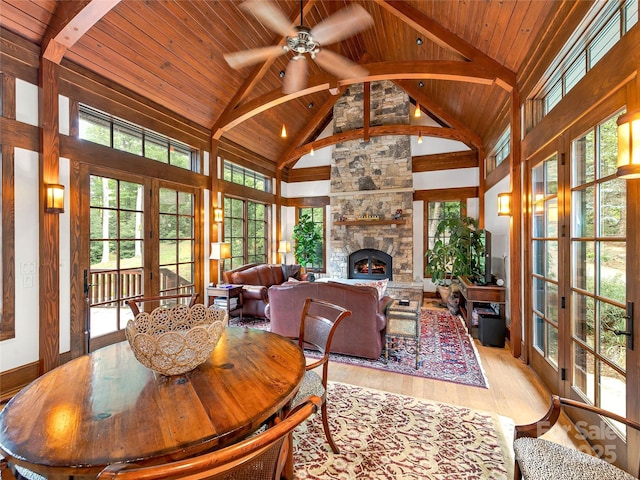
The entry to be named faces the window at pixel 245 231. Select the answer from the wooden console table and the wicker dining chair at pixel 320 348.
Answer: the wooden console table

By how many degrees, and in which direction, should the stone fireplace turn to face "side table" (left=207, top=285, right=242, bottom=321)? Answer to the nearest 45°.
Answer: approximately 45° to its right

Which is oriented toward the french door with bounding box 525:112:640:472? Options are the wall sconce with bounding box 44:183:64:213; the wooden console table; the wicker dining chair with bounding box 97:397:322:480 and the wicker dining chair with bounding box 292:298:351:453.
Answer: the wall sconce

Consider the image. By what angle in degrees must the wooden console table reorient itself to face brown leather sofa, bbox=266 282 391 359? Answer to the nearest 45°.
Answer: approximately 45° to its left

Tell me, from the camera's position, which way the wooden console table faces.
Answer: facing to the left of the viewer

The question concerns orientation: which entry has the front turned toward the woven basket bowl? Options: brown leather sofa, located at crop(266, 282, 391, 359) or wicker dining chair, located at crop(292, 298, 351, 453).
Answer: the wicker dining chair

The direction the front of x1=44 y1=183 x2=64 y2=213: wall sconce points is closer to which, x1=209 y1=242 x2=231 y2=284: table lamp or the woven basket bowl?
the woven basket bowl

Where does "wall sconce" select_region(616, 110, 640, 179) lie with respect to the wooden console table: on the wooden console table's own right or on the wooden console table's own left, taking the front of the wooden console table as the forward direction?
on the wooden console table's own left

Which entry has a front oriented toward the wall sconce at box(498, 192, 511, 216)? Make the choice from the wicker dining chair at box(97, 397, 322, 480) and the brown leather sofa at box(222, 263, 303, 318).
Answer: the brown leather sofa
